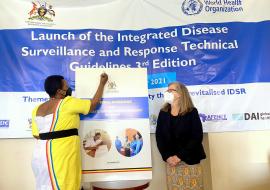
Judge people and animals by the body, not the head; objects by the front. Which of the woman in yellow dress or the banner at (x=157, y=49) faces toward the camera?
the banner

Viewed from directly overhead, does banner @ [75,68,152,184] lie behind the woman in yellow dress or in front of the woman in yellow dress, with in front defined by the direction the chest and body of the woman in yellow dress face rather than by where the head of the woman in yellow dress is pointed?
in front

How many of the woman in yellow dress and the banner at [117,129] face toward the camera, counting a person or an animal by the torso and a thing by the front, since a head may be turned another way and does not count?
1

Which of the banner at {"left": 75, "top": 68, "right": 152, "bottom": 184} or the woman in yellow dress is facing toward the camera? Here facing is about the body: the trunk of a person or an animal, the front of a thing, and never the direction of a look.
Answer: the banner

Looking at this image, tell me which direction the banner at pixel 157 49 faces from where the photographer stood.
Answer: facing the viewer

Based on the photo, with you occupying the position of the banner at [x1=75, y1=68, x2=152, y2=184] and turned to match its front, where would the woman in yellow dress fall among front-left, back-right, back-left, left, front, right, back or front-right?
front-right

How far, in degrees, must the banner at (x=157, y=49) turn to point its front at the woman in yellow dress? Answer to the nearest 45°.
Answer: approximately 45° to its right

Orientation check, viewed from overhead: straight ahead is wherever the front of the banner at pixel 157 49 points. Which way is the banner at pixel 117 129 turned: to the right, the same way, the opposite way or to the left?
the same way

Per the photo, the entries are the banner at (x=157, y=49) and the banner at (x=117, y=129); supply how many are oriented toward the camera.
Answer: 2

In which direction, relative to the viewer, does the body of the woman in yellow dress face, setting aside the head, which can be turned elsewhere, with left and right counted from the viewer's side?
facing away from the viewer and to the right of the viewer

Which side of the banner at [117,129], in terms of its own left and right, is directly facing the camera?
front
